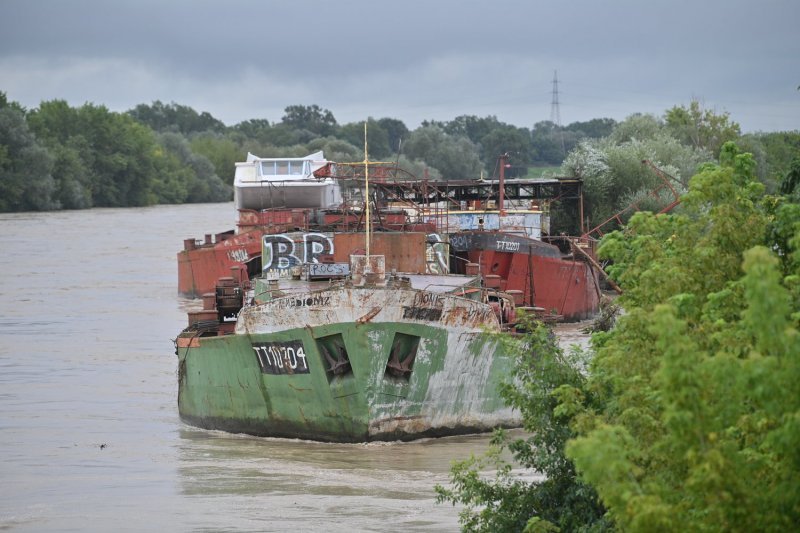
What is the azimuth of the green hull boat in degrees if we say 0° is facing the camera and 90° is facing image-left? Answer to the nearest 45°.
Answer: approximately 0°

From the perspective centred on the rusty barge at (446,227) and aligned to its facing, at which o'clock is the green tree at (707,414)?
The green tree is roughly at 12 o'clock from the rusty barge.

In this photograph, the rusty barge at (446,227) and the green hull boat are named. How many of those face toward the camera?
2

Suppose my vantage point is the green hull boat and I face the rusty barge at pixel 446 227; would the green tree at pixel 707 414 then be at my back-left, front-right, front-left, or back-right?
back-right

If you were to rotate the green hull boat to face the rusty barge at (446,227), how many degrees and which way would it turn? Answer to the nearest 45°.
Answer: approximately 180°
